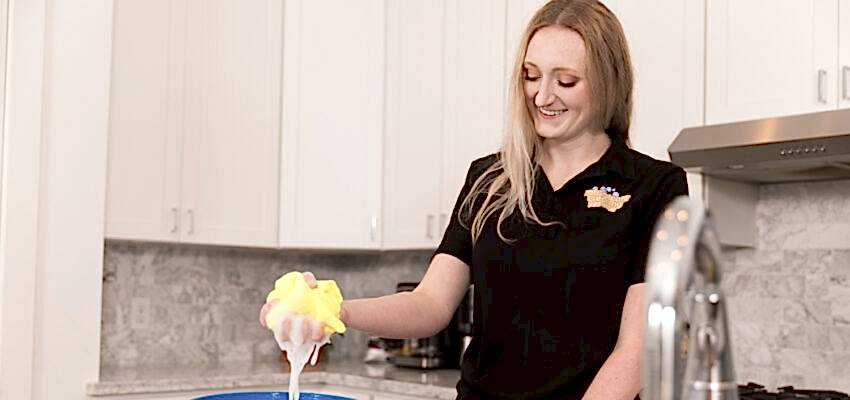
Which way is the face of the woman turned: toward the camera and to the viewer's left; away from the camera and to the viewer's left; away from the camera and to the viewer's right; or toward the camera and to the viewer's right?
toward the camera and to the viewer's left

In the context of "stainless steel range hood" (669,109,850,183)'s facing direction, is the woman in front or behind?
in front

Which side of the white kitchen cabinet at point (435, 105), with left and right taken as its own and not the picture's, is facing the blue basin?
front

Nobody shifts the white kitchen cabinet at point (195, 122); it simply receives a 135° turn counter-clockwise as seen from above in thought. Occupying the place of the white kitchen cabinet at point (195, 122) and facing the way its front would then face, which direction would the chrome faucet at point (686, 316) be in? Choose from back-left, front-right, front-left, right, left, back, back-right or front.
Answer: back-right

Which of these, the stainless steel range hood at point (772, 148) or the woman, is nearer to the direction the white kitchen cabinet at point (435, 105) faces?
the woman

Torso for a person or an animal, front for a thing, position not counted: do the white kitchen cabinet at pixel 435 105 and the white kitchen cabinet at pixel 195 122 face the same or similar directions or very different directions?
same or similar directions

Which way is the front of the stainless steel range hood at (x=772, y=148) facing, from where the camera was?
facing the viewer and to the left of the viewer

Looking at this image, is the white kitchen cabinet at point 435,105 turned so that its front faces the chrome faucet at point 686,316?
yes

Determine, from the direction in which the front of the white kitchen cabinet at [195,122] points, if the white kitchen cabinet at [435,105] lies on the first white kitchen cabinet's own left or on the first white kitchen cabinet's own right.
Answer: on the first white kitchen cabinet's own left

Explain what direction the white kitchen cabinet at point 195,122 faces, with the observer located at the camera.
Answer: facing the viewer

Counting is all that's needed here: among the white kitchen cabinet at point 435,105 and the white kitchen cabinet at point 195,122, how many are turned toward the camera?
2

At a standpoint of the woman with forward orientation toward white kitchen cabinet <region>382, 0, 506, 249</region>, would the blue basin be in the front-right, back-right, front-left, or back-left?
back-left

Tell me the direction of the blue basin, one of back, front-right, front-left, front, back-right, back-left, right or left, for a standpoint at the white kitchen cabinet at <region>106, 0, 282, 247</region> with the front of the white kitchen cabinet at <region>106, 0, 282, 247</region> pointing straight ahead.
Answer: front

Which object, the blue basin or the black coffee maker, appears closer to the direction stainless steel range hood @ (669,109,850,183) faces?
the blue basin
